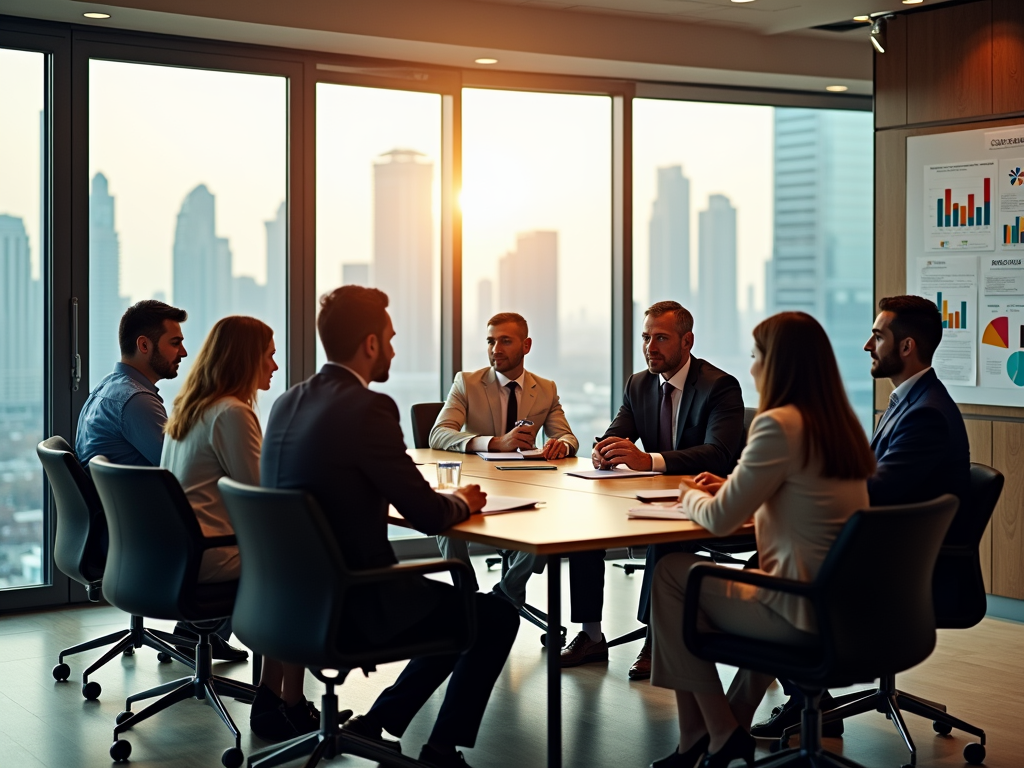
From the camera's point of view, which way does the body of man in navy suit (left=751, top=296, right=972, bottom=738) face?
to the viewer's left

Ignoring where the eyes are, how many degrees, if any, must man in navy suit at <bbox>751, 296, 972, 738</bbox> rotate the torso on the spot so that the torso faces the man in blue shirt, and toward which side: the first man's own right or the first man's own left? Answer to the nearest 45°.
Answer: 0° — they already face them

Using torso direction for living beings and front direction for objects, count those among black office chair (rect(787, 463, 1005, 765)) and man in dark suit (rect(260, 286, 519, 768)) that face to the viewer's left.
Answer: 1

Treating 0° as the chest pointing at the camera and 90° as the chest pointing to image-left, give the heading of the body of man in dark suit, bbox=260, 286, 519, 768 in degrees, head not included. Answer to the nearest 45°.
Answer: approximately 225°

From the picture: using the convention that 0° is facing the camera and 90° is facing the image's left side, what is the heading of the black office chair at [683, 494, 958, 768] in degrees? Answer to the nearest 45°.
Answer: approximately 135°

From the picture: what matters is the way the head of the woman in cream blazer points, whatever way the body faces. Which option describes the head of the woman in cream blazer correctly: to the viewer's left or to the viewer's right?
to the viewer's left

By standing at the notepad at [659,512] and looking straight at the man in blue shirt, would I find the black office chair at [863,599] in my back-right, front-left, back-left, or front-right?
back-left

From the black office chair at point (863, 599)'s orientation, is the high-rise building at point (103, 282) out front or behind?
out front

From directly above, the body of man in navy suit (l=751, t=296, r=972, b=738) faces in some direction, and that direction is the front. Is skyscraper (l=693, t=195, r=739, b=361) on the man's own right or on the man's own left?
on the man's own right

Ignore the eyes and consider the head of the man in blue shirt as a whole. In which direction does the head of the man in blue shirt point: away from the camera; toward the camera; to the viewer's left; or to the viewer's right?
to the viewer's right

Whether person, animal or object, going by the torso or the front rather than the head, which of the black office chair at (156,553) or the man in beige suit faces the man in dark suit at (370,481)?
the man in beige suit

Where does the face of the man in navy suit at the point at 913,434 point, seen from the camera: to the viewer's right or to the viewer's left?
to the viewer's left
